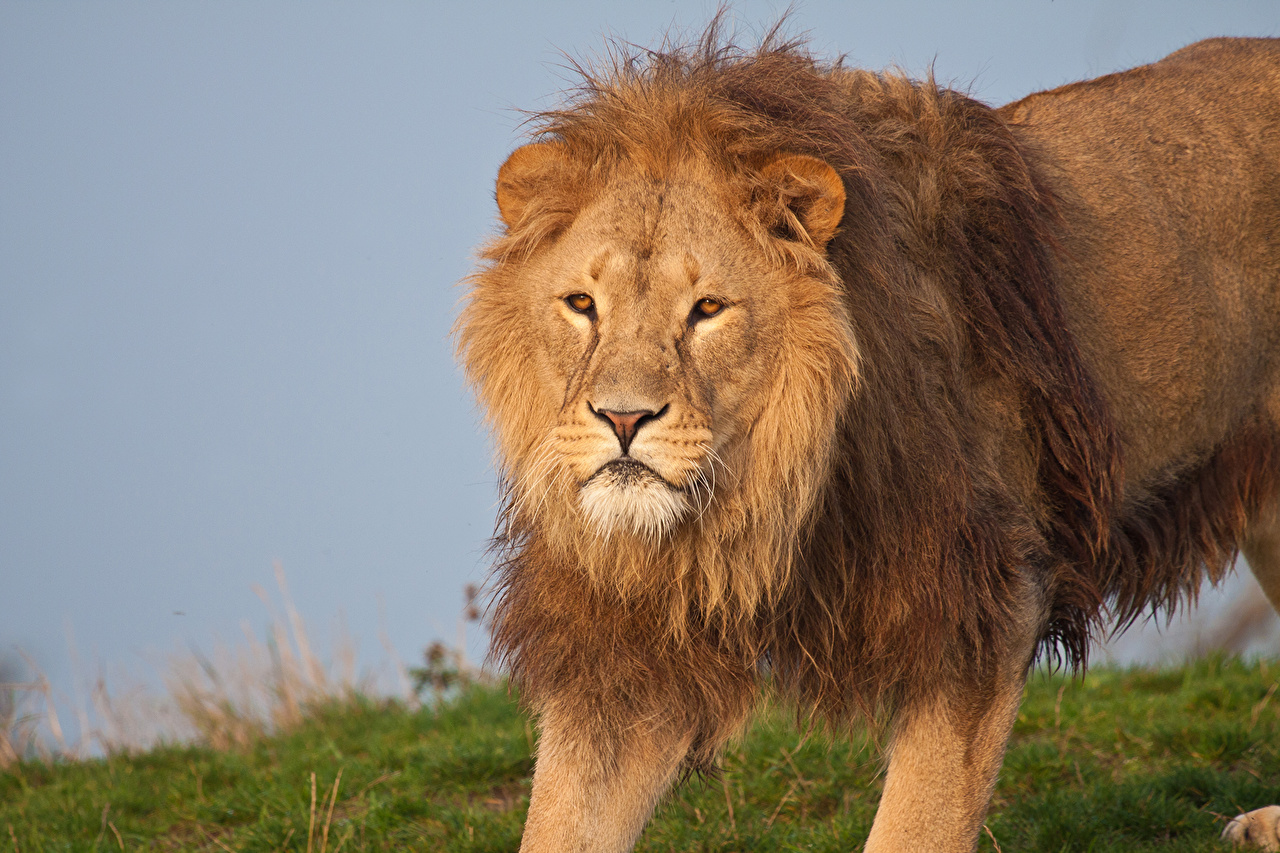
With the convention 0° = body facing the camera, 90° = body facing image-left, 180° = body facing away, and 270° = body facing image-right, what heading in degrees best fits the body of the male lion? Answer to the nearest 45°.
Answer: approximately 45°
